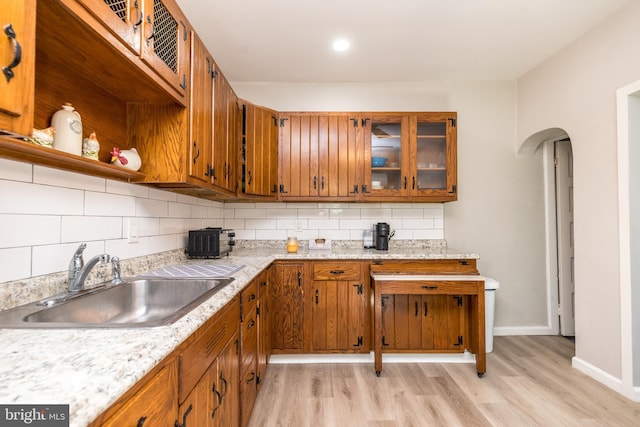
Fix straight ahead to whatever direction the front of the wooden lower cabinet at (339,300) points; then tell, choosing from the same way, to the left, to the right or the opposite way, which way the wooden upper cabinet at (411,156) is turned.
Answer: the same way

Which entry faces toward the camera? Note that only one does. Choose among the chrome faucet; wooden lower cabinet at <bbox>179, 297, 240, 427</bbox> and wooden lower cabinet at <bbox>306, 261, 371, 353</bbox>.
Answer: wooden lower cabinet at <bbox>306, 261, 371, 353</bbox>

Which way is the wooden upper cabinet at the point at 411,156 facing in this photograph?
toward the camera

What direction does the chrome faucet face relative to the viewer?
to the viewer's right

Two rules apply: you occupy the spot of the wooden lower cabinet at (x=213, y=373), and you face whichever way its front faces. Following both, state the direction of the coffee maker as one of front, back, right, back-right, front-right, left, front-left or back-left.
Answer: front-left

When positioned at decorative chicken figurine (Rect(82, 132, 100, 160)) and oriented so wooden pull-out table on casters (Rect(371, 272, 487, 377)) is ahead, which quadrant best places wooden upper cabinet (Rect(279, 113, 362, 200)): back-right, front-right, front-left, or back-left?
front-left

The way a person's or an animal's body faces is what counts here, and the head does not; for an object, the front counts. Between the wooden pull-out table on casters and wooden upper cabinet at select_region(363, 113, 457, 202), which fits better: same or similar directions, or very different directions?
same or similar directions

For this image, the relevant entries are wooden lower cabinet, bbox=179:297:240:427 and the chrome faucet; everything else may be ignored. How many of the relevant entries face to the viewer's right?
2

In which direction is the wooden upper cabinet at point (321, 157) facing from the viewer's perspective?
toward the camera

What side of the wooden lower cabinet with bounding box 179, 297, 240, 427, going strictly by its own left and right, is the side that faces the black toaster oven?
left

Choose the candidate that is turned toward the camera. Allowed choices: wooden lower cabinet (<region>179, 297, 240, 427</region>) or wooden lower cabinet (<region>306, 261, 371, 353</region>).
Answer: wooden lower cabinet (<region>306, 261, 371, 353</region>)

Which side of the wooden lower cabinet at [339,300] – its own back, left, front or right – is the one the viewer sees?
front

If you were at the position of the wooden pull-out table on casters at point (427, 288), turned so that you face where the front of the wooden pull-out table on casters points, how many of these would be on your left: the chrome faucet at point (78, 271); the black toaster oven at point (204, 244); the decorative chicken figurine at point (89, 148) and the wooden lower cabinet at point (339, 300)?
0

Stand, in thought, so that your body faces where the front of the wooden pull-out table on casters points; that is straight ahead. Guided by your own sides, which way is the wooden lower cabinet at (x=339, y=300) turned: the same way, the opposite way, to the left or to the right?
the same way

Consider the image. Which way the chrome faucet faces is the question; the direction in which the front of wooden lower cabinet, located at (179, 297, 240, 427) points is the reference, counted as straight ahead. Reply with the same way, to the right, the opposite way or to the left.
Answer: the same way

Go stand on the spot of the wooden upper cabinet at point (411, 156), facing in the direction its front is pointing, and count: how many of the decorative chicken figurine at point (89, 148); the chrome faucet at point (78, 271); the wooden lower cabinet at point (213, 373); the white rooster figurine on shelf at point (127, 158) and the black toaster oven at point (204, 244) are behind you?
0

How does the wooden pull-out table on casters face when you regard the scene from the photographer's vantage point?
facing the viewer

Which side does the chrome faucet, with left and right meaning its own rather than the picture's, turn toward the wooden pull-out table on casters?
front

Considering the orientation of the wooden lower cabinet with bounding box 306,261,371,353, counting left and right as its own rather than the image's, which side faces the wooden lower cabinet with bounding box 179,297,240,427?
front

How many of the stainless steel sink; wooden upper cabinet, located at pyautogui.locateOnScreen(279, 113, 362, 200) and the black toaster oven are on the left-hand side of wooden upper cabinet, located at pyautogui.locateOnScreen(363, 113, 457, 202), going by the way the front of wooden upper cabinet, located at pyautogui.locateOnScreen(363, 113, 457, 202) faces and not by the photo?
0
